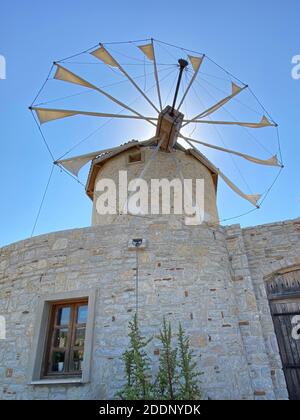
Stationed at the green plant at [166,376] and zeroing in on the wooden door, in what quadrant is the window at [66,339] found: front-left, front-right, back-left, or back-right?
back-left

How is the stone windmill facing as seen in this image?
toward the camera
